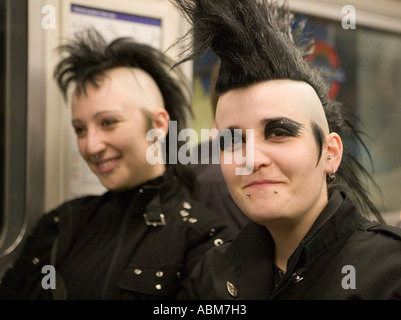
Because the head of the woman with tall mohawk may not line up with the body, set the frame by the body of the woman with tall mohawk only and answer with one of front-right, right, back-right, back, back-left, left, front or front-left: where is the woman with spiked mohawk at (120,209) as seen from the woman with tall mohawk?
right

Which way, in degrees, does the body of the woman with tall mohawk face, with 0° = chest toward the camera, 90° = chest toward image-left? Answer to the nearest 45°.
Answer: approximately 45°
